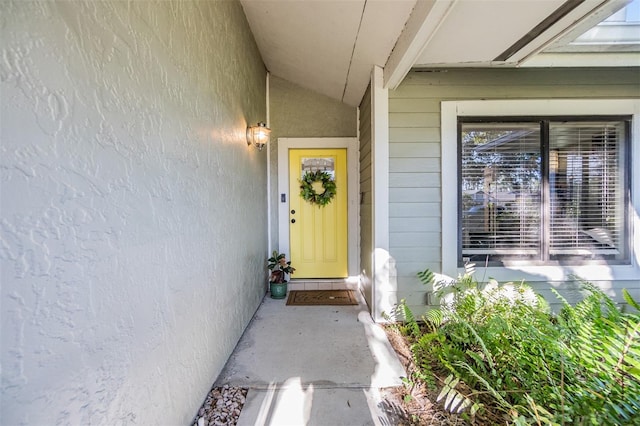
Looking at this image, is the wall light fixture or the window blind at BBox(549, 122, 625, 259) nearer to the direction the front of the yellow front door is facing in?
the wall light fixture

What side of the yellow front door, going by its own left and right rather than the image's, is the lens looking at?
front

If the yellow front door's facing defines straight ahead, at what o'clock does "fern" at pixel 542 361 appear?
The fern is roughly at 11 o'clock from the yellow front door.

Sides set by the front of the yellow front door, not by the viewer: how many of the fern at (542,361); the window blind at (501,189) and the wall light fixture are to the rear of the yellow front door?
0

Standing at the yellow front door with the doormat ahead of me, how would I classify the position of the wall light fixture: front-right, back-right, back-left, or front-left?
front-right

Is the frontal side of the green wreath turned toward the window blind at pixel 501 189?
no

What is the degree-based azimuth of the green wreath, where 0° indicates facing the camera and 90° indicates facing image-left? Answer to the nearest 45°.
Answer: approximately 0°

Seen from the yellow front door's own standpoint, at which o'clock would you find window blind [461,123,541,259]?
The window blind is roughly at 10 o'clock from the yellow front door.
